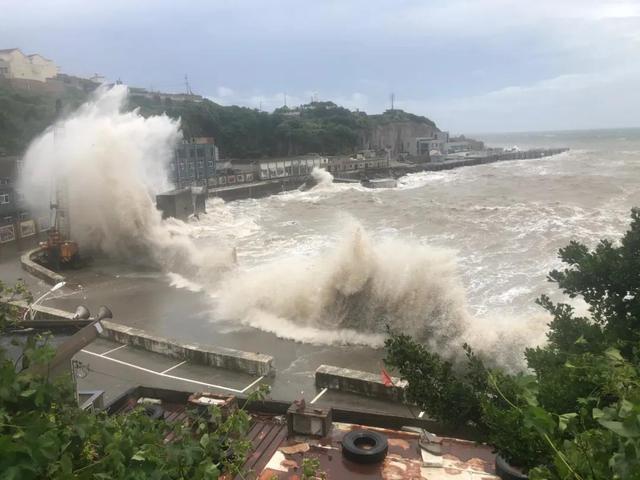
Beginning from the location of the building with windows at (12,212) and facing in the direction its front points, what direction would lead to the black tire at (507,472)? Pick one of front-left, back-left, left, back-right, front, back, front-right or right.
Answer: front-right

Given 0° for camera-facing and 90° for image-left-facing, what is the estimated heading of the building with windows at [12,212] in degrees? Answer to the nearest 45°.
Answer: approximately 315°

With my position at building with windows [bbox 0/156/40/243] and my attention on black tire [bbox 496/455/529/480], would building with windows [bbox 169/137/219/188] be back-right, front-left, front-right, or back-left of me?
back-left

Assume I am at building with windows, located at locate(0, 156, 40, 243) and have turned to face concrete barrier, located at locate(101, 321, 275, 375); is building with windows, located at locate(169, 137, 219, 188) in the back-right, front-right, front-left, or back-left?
back-left

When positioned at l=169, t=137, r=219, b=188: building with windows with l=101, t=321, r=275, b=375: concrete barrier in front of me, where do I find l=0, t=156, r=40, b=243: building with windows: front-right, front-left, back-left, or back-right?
front-right

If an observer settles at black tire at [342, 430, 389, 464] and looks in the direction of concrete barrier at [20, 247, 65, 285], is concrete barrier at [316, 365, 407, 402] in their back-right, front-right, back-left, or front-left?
front-right

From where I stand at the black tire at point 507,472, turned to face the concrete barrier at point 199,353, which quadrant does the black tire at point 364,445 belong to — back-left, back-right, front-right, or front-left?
front-left

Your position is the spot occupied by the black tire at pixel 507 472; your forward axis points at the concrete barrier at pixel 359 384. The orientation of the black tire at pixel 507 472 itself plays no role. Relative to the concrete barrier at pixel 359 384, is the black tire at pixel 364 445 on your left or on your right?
left

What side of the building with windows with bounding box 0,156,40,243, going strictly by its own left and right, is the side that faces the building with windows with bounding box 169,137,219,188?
left

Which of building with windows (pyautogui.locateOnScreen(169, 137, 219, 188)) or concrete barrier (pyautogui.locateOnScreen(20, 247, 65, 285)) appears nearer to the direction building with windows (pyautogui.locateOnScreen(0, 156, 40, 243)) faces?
the concrete barrier

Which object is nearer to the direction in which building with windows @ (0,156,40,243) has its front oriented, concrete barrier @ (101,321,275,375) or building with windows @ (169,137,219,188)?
the concrete barrier

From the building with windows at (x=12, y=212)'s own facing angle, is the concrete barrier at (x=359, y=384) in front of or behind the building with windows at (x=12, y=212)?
in front

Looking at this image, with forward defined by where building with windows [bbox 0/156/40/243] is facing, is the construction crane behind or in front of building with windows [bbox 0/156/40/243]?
in front

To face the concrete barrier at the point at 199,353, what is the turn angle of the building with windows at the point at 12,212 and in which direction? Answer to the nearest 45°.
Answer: approximately 45° to its right
